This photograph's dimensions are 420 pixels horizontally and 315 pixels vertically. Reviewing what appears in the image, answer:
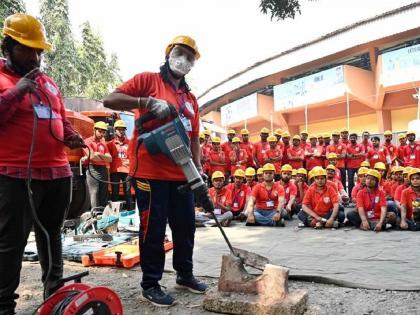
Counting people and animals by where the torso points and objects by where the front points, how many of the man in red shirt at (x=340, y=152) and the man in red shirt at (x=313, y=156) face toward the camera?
2

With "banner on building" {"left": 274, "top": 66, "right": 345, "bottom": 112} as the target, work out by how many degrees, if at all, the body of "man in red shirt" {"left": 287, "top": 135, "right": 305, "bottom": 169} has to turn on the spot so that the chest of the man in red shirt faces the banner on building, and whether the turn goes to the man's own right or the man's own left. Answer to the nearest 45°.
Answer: approximately 180°

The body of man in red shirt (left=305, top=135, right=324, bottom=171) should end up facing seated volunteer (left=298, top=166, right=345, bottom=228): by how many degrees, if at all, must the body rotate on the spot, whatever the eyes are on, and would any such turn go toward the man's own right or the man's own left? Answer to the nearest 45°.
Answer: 0° — they already face them

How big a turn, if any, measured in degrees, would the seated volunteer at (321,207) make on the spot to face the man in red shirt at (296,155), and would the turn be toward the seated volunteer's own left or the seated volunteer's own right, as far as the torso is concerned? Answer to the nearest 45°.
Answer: approximately 180°

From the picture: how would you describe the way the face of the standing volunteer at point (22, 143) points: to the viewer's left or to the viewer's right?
to the viewer's right

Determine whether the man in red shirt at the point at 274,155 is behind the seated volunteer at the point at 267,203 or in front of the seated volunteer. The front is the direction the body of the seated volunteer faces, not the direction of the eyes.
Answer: behind

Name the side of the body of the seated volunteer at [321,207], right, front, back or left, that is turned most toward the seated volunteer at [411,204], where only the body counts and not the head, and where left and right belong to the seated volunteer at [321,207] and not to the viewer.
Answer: left

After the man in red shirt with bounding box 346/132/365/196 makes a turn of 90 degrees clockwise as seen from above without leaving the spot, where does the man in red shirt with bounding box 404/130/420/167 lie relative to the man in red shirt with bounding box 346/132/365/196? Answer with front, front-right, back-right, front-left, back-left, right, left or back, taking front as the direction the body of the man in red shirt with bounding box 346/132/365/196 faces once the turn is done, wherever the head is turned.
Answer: back

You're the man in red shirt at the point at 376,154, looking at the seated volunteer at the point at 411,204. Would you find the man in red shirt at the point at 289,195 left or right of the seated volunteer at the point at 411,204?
right

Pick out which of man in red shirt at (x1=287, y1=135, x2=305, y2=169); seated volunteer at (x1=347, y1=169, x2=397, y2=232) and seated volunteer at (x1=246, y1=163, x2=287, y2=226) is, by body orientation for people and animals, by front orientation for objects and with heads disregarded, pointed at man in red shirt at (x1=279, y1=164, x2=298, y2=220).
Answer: man in red shirt at (x1=287, y1=135, x2=305, y2=169)

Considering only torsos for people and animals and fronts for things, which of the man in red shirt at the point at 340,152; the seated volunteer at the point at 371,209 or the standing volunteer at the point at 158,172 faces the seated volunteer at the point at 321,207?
the man in red shirt
